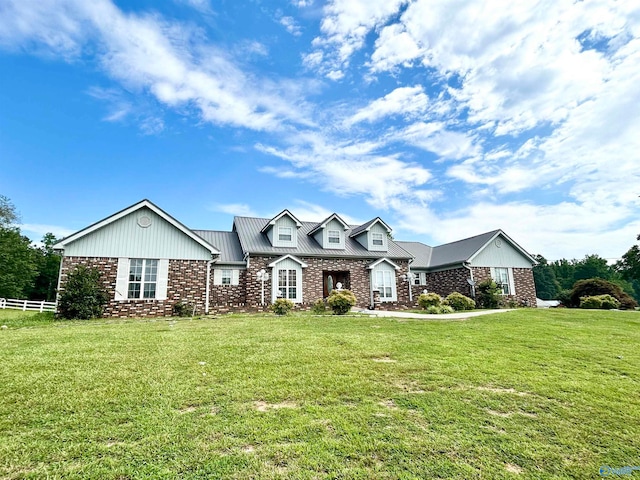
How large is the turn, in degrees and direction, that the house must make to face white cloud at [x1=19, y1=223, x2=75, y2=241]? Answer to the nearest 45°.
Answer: approximately 135° to its right

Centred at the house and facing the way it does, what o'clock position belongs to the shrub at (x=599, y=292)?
The shrub is roughly at 9 o'clock from the house.

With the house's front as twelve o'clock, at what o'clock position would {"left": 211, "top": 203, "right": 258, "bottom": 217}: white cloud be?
The white cloud is roughly at 5 o'clock from the house.

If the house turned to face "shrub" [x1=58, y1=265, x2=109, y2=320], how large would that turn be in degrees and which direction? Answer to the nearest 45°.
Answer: approximately 45° to its right
